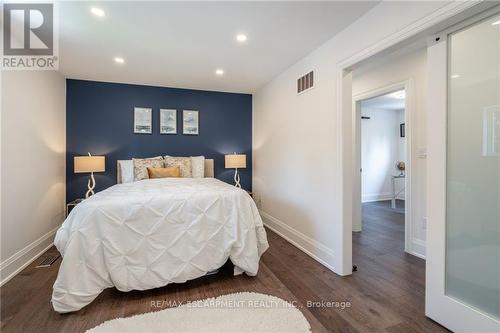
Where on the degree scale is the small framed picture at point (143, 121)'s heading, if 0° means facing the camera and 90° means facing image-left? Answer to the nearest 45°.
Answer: approximately 0°

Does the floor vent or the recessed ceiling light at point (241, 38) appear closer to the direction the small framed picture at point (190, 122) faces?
the recessed ceiling light

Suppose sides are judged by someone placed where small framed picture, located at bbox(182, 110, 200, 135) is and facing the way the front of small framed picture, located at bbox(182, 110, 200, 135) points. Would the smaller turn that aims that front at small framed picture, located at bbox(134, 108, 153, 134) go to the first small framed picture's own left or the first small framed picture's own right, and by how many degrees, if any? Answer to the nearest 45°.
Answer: approximately 90° to the first small framed picture's own right

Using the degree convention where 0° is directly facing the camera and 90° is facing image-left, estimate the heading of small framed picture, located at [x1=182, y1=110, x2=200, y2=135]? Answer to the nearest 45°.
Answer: approximately 0°
